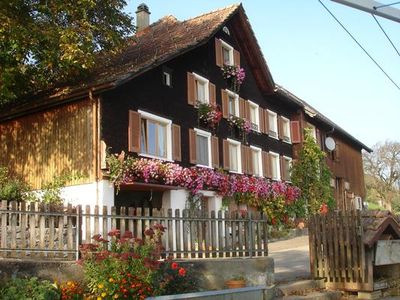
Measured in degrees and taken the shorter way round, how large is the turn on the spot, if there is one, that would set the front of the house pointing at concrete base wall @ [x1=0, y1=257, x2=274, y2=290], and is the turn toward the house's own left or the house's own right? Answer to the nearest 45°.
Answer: approximately 45° to the house's own right

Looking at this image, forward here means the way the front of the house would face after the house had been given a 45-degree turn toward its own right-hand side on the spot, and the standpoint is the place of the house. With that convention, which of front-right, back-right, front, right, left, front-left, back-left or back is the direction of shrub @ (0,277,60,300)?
front

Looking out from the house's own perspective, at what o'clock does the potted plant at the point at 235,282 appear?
The potted plant is roughly at 1 o'clock from the house.

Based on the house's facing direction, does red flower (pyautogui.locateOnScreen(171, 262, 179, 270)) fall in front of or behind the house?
in front

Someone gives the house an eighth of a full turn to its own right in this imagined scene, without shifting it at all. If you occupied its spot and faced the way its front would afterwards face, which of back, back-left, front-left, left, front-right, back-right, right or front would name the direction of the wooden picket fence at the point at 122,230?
front

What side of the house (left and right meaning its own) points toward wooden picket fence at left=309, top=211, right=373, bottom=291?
front

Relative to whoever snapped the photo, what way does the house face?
facing the viewer and to the right of the viewer

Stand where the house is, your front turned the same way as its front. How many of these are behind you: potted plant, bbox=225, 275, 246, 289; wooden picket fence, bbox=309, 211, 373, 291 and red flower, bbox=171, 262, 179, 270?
0

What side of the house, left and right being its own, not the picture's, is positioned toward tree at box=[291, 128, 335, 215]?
left

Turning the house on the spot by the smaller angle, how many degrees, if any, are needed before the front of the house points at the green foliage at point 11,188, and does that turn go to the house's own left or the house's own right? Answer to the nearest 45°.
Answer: approximately 135° to the house's own right
